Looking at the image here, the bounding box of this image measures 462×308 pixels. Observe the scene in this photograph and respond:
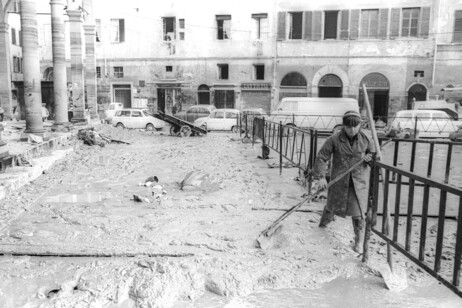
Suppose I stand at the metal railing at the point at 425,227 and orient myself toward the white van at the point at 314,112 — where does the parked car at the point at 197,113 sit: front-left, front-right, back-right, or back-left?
front-left

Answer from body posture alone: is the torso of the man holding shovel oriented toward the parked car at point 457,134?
no

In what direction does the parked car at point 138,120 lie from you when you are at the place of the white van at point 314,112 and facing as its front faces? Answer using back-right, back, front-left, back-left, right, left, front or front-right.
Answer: front

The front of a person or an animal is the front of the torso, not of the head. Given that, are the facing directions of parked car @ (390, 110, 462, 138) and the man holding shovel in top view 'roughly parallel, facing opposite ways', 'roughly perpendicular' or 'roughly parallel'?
roughly perpendicular

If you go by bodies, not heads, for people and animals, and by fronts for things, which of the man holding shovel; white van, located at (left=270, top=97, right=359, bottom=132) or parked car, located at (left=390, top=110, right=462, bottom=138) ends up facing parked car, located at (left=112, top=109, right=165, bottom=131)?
the white van

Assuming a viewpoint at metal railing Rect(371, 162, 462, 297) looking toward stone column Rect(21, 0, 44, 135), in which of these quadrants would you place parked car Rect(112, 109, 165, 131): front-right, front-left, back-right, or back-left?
front-right

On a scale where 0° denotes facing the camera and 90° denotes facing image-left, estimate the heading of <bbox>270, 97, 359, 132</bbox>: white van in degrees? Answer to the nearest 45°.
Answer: approximately 90°

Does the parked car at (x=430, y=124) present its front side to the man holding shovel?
no

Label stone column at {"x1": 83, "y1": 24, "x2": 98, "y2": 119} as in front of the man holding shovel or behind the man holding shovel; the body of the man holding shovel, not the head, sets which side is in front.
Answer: behind

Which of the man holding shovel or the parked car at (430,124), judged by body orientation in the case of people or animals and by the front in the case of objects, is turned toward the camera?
the man holding shovel

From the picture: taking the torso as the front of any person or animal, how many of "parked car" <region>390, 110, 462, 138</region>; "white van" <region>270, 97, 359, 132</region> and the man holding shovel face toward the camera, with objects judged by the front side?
1

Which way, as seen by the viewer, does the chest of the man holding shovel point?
toward the camera

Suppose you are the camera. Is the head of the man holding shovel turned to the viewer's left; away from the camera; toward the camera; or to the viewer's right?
toward the camera

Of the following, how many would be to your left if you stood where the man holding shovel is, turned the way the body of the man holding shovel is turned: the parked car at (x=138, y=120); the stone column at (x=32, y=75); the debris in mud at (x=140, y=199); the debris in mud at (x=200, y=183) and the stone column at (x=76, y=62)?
0

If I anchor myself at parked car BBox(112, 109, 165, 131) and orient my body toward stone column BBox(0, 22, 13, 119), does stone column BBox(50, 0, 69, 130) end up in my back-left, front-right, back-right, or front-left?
front-left
